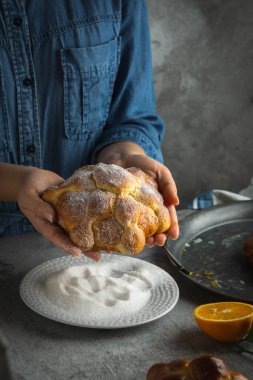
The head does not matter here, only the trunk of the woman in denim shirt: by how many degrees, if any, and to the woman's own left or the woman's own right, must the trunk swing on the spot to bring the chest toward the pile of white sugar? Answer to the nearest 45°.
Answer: approximately 45° to the woman's own right

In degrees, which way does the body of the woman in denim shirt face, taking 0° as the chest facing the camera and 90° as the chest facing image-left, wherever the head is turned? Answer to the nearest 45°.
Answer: approximately 315°

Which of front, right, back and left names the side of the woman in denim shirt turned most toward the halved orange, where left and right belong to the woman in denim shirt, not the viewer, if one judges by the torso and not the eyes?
front

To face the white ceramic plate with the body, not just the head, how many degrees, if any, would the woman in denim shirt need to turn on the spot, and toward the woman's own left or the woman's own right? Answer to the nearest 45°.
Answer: approximately 45° to the woman's own right
